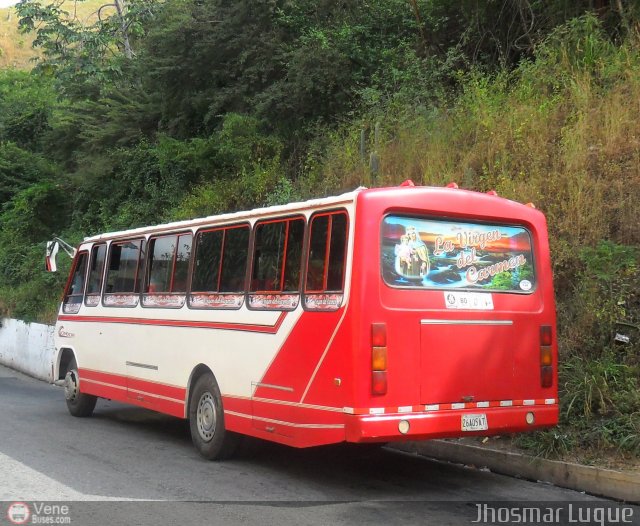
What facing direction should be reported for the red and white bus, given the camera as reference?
facing away from the viewer and to the left of the viewer

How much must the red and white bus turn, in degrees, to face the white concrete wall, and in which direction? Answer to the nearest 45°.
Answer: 0° — it already faces it
